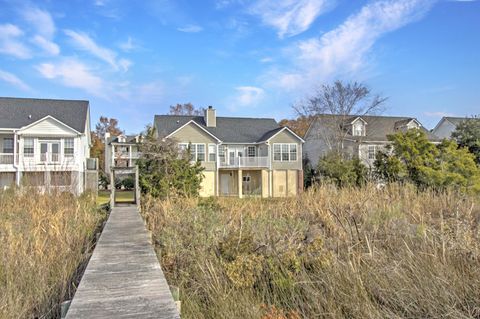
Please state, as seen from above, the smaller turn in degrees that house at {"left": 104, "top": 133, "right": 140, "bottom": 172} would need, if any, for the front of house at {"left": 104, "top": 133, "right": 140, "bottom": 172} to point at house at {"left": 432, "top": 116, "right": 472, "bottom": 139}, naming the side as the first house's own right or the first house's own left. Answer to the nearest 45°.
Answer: approximately 45° to the first house's own left

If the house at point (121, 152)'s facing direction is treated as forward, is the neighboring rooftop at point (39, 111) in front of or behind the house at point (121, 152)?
in front

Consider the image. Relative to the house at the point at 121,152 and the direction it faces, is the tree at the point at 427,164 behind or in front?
in front

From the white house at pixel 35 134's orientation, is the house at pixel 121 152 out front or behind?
behind

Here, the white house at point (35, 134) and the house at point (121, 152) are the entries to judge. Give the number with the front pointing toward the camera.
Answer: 2

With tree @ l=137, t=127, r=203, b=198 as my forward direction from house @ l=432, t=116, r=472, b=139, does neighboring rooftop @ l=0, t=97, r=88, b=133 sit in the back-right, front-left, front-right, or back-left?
front-right

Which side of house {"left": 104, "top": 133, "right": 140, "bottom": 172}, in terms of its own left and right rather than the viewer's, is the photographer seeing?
front

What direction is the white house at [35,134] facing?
toward the camera

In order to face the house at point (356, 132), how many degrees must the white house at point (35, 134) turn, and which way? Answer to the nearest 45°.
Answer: approximately 90° to its left

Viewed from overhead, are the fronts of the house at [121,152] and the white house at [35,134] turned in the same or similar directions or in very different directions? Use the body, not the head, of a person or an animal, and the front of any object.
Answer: same or similar directions

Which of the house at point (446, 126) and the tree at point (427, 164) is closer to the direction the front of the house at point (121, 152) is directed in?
the tree
